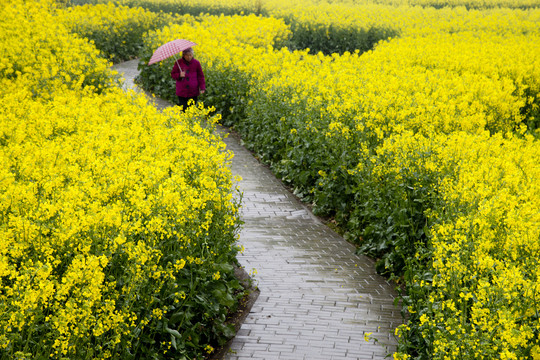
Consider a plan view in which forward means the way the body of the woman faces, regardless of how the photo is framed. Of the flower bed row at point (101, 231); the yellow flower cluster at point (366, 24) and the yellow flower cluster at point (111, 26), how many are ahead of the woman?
1

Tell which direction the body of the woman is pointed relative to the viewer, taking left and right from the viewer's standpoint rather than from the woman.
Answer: facing the viewer

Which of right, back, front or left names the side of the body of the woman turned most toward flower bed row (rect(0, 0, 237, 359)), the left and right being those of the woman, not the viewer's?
front

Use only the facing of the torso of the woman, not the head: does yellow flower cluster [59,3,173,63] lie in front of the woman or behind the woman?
behind

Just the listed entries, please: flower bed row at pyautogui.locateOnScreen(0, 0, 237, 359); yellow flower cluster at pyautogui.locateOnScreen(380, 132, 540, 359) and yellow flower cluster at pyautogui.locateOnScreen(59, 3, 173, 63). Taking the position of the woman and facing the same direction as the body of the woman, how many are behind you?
1

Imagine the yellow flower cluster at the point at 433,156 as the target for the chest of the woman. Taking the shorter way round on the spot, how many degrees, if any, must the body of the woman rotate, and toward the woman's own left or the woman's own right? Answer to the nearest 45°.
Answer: approximately 45° to the woman's own left

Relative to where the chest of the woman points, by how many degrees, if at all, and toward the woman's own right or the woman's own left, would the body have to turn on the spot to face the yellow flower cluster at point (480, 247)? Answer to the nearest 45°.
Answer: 0° — they already face it

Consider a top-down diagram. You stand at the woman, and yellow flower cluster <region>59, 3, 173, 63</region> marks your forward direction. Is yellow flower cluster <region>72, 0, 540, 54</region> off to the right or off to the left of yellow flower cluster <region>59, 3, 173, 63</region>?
right

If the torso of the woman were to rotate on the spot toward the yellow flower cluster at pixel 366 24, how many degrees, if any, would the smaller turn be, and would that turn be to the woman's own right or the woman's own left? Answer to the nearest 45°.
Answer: approximately 135° to the woman's own left
